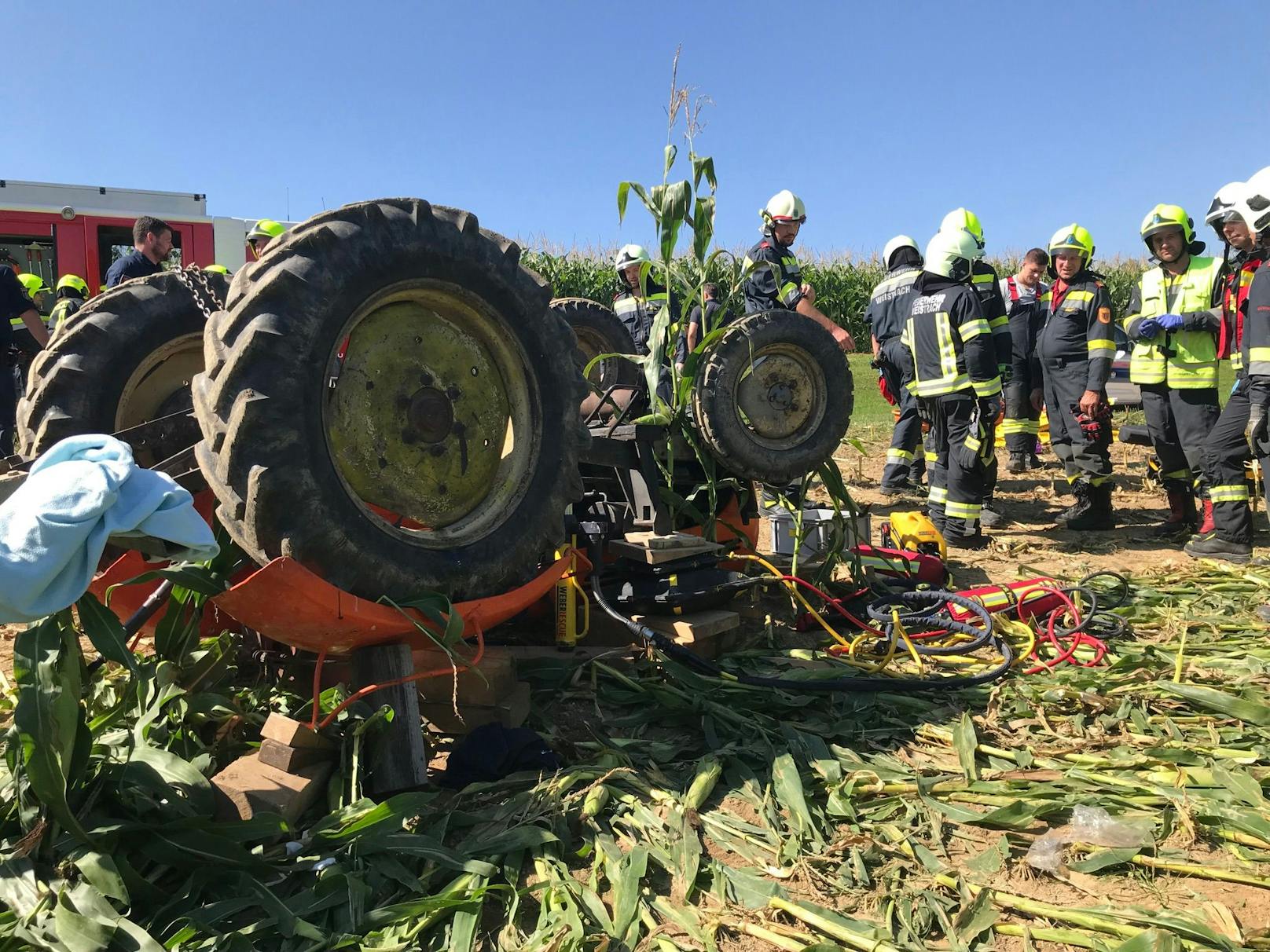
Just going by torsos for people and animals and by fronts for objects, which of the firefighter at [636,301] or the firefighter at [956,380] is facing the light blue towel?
the firefighter at [636,301]

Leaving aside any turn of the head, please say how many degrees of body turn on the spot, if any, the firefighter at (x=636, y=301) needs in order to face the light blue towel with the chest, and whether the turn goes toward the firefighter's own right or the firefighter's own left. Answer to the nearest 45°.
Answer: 0° — they already face it

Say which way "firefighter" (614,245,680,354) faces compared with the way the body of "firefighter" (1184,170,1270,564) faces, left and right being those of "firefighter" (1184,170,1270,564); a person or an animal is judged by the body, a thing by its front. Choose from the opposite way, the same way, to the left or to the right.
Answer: to the left

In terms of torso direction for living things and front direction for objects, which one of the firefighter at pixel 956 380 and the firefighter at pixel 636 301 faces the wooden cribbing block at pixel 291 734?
the firefighter at pixel 636 301

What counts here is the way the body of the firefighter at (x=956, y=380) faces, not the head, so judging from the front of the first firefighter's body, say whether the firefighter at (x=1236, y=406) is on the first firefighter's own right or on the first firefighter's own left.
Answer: on the first firefighter's own right

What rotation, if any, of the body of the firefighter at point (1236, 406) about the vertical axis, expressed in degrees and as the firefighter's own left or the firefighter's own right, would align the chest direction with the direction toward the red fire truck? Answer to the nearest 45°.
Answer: approximately 45° to the firefighter's own right

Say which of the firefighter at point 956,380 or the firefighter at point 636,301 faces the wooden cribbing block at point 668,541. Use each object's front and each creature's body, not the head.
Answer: the firefighter at point 636,301

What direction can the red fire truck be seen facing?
to the viewer's right

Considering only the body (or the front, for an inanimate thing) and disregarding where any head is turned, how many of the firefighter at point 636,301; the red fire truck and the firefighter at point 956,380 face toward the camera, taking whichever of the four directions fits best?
1

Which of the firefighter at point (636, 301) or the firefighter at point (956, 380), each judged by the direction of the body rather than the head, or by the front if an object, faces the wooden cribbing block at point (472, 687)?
the firefighter at point (636, 301)

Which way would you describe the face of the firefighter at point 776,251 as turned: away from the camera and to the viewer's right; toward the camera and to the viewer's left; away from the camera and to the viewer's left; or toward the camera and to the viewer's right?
toward the camera and to the viewer's right

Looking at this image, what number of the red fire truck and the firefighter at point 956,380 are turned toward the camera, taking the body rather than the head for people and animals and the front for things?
0

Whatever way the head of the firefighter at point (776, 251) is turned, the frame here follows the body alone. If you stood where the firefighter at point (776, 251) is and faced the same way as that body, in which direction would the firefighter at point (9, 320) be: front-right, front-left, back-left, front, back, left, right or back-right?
back-right

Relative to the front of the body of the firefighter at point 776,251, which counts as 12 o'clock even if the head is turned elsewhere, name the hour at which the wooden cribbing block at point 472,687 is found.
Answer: The wooden cribbing block is roughly at 2 o'clock from the firefighter.

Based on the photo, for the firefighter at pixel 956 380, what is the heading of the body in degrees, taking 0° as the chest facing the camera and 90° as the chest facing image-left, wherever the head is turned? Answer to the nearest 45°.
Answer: approximately 225°

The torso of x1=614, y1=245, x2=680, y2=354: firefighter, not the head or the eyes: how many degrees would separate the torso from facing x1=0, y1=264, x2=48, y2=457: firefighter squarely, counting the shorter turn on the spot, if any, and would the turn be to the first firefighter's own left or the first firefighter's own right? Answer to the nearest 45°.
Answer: approximately 90° to the first firefighter's own right
